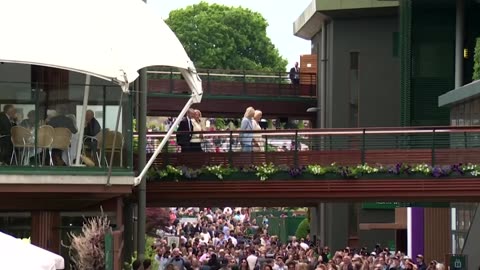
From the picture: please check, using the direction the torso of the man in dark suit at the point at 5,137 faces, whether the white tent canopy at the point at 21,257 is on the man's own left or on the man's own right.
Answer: on the man's own right

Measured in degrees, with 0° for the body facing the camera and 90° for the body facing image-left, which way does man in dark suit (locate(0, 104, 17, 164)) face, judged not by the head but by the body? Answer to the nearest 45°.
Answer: approximately 270°
